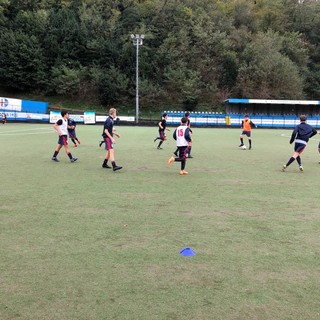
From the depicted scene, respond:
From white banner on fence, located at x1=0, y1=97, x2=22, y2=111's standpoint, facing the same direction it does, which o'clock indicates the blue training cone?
The blue training cone is roughly at 12 o'clock from the white banner on fence.

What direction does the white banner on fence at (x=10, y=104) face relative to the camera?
toward the camera
